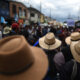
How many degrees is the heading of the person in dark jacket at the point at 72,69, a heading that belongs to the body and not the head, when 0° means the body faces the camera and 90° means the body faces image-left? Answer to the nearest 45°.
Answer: approximately 180°
